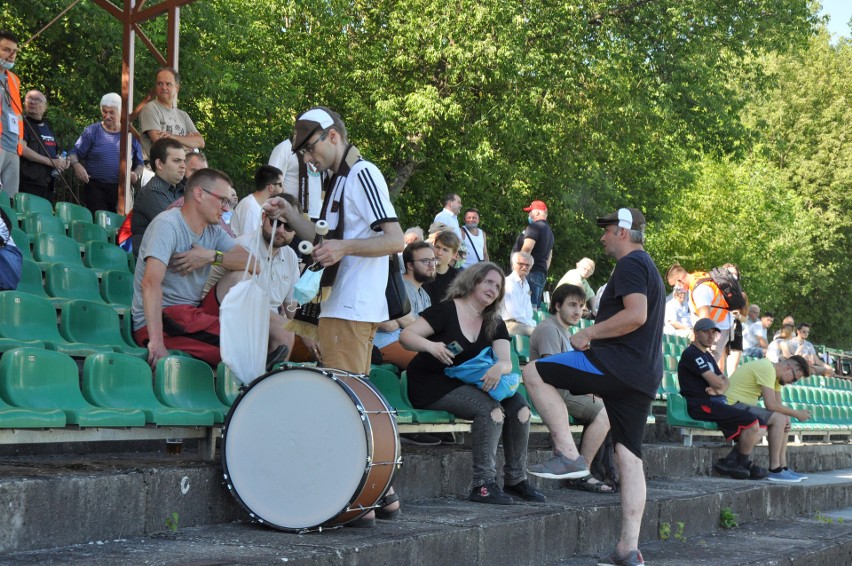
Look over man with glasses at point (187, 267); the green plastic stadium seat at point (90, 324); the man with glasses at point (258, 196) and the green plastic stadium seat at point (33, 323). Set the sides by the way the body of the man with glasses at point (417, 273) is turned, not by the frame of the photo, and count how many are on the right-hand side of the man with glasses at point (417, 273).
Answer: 4

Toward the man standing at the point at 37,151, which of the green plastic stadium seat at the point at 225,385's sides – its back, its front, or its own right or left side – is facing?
back

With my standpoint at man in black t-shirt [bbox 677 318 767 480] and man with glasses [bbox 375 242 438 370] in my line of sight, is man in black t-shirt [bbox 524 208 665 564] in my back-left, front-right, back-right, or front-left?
front-left

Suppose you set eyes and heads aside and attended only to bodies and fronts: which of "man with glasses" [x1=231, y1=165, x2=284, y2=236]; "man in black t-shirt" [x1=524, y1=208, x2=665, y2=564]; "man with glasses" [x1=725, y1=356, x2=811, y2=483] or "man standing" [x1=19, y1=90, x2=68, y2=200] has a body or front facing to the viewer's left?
the man in black t-shirt

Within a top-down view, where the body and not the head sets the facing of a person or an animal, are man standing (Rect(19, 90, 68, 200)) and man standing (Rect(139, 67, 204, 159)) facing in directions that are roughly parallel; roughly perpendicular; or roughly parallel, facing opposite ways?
roughly parallel

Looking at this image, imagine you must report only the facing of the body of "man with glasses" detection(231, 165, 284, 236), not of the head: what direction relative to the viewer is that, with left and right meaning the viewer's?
facing to the right of the viewer

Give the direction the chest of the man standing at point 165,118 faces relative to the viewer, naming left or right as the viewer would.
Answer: facing the viewer and to the right of the viewer

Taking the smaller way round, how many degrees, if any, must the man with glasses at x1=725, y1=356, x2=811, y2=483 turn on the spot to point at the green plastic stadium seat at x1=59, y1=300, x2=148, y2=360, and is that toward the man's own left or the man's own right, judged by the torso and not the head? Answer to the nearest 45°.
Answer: approximately 135° to the man's own right

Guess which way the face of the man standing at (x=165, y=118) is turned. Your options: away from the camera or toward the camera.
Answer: toward the camera

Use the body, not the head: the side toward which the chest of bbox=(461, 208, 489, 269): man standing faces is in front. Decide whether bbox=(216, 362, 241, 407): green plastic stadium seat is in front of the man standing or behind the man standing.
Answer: in front

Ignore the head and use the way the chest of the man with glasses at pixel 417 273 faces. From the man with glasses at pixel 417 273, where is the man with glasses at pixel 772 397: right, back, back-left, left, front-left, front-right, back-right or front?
left

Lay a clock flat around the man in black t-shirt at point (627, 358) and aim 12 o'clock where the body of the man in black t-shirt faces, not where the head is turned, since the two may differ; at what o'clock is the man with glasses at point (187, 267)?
The man with glasses is roughly at 12 o'clock from the man in black t-shirt.

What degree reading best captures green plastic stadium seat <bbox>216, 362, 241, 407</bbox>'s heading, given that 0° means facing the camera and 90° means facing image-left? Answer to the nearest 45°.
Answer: approximately 315°
